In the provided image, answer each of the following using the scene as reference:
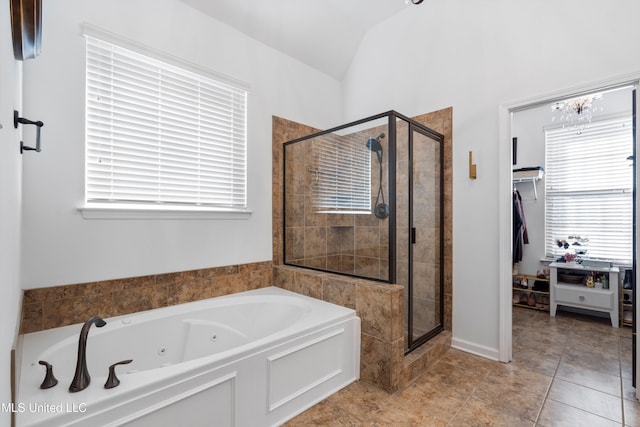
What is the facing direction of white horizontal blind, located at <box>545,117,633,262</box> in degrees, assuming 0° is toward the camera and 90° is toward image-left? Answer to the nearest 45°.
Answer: approximately 45°

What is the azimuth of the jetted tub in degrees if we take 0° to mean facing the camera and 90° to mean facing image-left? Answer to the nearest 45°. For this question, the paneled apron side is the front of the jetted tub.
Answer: approximately 315°

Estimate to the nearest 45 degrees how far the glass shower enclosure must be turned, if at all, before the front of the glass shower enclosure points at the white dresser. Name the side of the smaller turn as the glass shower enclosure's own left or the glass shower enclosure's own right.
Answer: approximately 90° to the glass shower enclosure's own left

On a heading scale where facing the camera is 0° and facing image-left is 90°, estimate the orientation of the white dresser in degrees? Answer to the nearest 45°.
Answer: approximately 45°

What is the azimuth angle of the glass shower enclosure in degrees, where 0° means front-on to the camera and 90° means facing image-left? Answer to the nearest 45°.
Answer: approximately 315°

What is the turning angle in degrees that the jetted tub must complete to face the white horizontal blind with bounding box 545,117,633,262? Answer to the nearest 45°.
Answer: approximately 45° to its left
